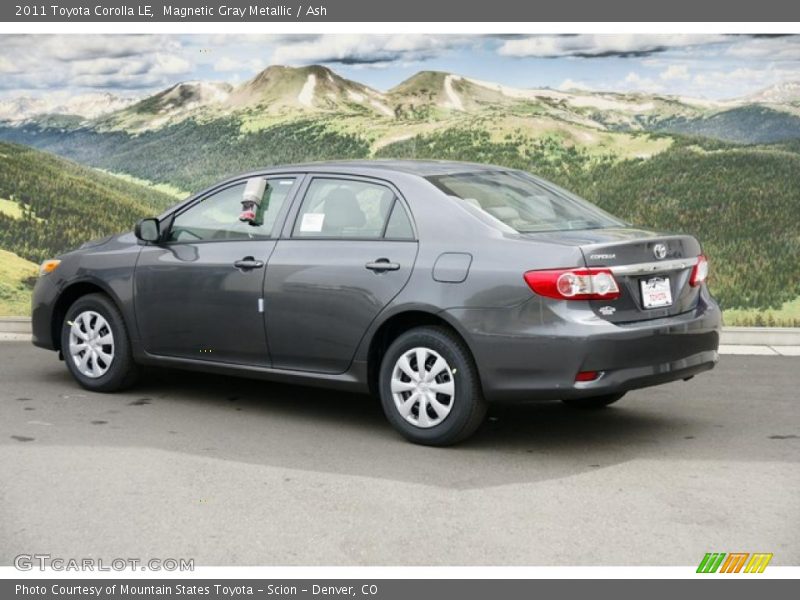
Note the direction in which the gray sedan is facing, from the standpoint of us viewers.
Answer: facing away from the viewer and to the left of the viewer
